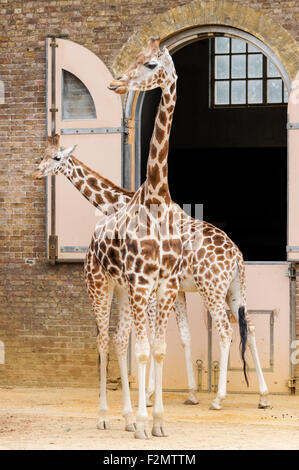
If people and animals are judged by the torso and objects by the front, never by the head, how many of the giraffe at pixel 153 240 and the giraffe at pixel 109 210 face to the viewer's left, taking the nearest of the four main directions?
1

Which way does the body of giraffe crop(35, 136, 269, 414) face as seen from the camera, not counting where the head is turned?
to the viewer's left

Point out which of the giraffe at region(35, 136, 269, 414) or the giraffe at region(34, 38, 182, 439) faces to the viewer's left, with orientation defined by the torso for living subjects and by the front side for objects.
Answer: the giraffe at region(35, 136, 269, 414)

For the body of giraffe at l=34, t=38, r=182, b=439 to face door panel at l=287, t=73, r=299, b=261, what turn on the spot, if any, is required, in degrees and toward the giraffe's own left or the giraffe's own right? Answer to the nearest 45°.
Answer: approximately 90° to the giraffe's own left

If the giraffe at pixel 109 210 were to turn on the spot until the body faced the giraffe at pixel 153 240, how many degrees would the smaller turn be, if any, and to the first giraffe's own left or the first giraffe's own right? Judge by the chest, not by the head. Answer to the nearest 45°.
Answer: approximately 90° to the first giraffe's own left

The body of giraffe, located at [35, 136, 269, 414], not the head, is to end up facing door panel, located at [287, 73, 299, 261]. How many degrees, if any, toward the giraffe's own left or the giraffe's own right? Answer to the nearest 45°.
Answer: approximately 135° to the giraffe's own right
